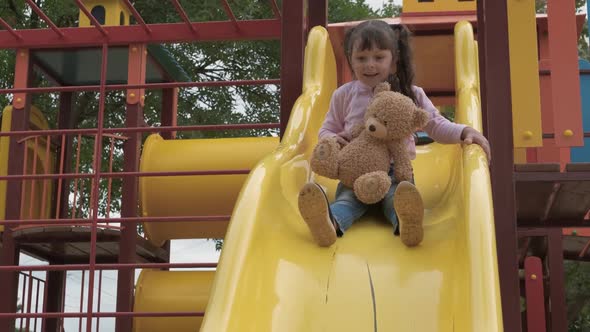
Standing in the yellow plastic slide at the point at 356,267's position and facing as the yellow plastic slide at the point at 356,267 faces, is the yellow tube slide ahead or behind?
behind

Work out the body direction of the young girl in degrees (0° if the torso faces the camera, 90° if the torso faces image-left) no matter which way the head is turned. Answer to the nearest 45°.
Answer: approximately 0°

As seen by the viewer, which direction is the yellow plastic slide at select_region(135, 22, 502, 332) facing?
toward the camera

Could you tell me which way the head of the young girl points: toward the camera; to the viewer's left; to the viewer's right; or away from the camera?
toward the camera

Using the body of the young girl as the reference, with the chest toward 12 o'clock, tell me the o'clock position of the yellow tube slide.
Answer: The yellow tube slide is roughly at 5 o'clock from the young girl.

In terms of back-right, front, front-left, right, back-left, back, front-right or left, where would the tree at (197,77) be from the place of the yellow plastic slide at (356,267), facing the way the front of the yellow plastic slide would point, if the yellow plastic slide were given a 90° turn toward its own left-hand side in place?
left

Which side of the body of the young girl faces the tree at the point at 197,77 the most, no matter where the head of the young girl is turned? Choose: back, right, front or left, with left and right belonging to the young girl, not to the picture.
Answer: back
